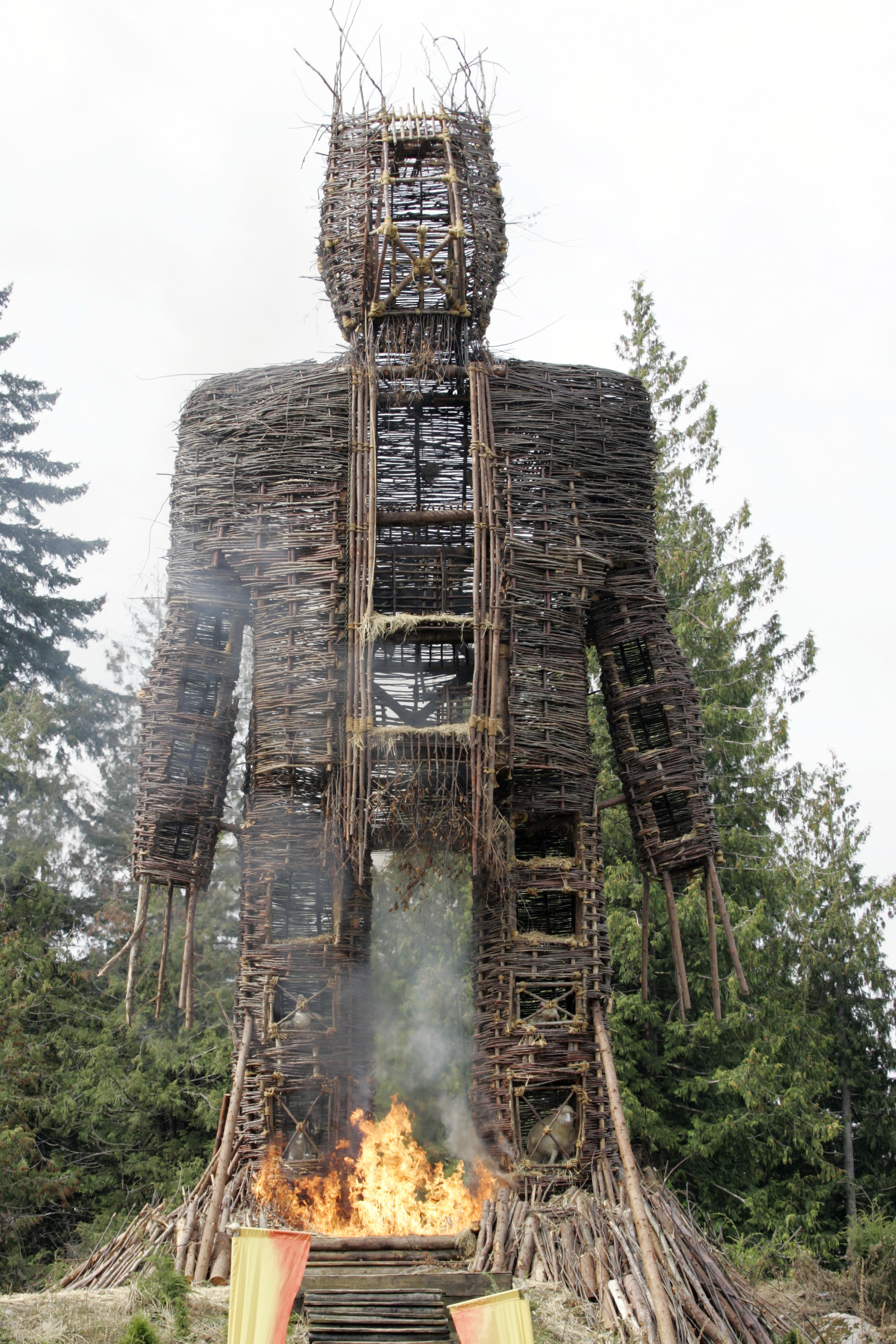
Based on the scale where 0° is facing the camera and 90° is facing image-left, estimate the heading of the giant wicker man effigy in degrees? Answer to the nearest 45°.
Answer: approximately 0°

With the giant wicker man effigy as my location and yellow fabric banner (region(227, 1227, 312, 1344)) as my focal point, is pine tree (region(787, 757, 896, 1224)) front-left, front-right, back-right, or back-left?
back-left

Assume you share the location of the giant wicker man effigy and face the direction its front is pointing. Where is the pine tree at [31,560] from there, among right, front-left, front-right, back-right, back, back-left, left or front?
back-right

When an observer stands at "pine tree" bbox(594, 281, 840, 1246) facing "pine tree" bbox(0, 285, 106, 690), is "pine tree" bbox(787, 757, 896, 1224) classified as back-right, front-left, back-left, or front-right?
back-right
